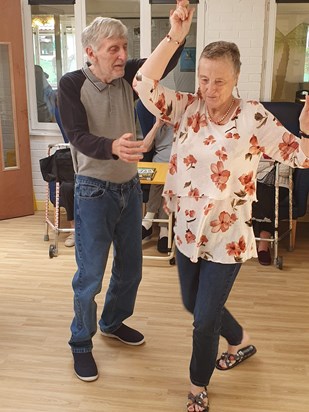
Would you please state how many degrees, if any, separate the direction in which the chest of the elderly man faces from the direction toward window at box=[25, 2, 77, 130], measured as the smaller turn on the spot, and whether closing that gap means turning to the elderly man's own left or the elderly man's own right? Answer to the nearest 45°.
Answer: approximately 135° to the elderly man's own left

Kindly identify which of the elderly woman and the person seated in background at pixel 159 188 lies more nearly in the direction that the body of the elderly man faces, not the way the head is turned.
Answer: the elderly woman

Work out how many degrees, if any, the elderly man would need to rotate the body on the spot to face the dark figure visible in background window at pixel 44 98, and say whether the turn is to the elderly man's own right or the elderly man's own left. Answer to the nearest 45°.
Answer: approximately 135° to the elderly man's own left

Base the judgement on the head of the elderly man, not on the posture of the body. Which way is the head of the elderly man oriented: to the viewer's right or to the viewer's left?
to the viewer's right

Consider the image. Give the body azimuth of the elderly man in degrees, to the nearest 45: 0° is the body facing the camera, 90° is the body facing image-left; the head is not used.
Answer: approximately 315°

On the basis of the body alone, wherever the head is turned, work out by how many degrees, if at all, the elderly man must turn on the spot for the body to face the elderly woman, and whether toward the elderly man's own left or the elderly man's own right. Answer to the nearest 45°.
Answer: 0° — they already face them

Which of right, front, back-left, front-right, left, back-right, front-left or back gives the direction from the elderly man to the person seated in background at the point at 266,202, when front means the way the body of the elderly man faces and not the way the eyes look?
left

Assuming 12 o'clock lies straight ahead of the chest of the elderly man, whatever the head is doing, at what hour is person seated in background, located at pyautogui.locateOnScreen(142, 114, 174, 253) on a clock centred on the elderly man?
The person seated in background is roughly at 8 o'clock from the elderly man.
